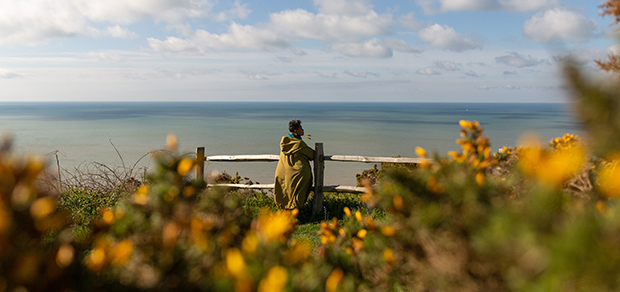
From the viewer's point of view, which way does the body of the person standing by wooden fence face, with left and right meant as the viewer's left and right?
facing away from the viewer and to the right of the viewer
